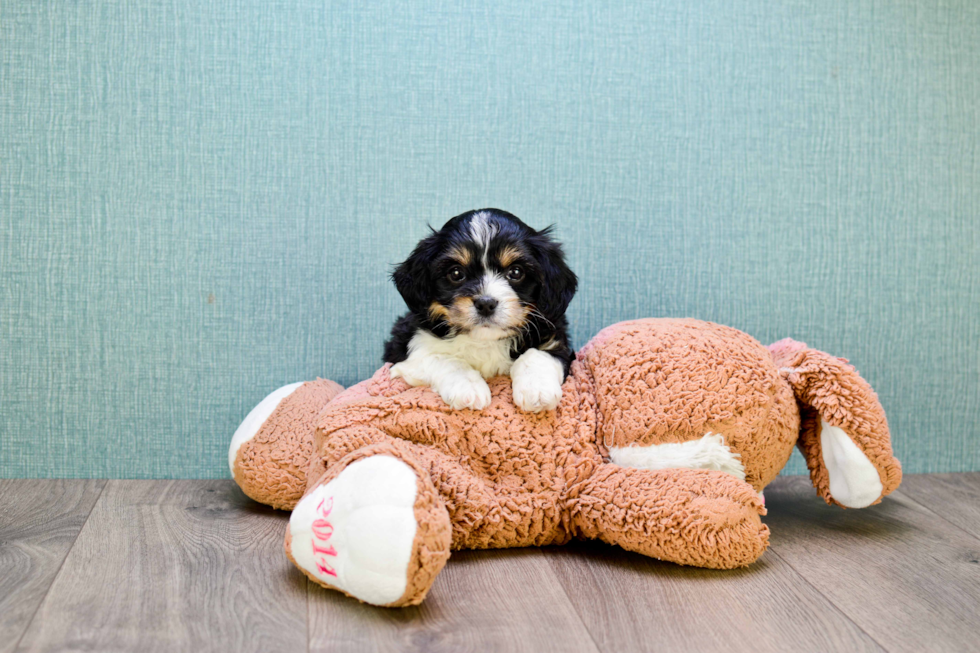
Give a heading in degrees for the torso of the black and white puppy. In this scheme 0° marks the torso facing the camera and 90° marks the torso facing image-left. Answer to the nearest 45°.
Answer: approximately 0°
